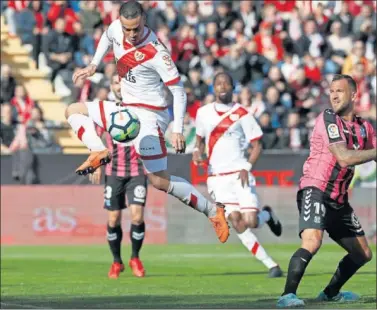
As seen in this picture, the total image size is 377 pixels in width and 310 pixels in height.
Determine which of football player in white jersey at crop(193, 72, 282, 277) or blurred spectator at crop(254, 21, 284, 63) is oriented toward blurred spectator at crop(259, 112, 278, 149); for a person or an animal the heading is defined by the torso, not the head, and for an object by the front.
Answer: blurred spectator at crop(254, 21, 284, 63)

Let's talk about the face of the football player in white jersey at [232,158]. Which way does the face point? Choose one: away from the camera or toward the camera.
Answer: toward the camera

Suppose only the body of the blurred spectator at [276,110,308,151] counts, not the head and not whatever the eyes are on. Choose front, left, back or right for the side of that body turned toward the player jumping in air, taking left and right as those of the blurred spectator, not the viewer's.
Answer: front

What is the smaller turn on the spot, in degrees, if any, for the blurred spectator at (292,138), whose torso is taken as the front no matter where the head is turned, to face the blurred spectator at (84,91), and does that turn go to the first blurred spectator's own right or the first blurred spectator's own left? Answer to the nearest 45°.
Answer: approximately 90° to the first blurred spectator's own right

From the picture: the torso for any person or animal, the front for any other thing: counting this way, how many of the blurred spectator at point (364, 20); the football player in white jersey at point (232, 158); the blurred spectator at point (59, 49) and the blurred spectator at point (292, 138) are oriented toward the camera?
4

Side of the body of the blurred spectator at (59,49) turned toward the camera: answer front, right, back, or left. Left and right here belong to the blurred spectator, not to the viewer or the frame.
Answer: front

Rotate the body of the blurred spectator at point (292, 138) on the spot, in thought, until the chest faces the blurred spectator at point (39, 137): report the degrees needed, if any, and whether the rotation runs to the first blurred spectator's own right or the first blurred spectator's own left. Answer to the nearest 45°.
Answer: approximately 90° to the first blurred spectator's own right

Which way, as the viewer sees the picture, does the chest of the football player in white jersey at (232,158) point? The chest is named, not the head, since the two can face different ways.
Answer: toward the camera

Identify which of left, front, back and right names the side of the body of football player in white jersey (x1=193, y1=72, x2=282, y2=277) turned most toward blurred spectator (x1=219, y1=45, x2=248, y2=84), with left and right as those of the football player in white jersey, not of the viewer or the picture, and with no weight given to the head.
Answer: back
